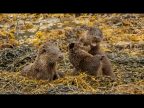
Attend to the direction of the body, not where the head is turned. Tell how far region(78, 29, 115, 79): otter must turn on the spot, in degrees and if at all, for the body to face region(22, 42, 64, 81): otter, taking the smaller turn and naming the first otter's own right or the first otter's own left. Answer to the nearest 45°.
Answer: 0° — it already faces it
